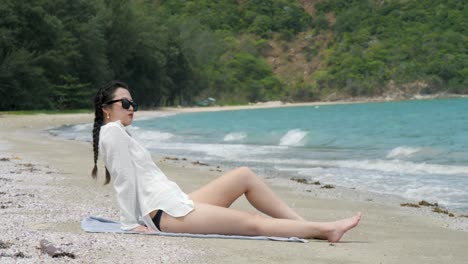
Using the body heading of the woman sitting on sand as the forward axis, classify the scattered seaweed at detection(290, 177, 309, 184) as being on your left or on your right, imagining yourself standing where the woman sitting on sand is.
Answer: on your left

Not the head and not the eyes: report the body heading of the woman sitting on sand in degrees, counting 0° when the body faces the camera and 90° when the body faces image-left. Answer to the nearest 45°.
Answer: approximately 270°

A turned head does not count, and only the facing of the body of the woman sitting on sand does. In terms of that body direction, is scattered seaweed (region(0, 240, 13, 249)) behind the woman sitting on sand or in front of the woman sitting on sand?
behind

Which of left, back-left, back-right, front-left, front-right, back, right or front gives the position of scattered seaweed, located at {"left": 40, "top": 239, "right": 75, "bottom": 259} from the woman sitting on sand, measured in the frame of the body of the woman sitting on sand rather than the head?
back-right
